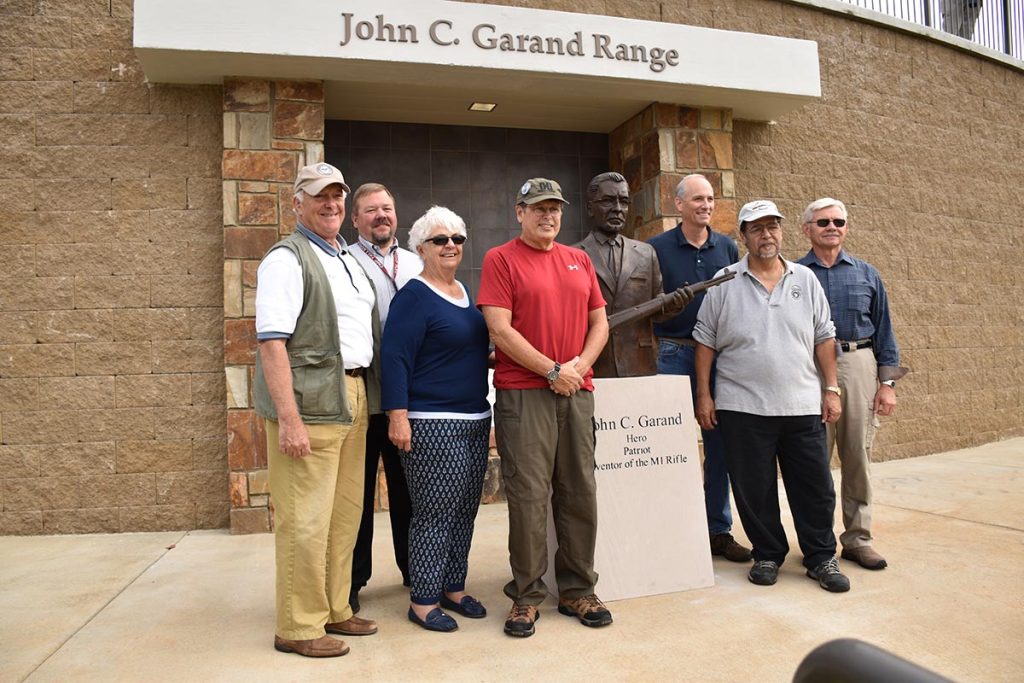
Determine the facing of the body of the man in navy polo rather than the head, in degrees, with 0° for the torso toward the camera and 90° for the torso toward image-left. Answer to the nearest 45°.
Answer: approximately 315°

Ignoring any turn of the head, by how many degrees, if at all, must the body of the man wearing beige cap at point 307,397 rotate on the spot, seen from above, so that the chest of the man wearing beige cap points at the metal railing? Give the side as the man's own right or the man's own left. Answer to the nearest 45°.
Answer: approximately 90° to the man's own left

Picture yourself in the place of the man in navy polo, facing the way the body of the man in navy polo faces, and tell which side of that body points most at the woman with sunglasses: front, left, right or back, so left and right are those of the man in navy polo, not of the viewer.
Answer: right

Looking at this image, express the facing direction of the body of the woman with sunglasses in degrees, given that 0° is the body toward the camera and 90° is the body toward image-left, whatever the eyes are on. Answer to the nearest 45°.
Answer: approximately 315°

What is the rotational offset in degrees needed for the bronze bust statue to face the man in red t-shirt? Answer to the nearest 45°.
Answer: approximately 45° to its right

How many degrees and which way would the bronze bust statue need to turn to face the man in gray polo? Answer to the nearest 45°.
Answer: approximately 90° to its left

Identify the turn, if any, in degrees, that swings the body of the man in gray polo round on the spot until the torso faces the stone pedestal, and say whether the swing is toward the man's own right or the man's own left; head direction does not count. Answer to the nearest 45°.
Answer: approximately 45° to the man's own right

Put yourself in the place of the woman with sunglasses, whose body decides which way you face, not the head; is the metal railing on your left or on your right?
on your left

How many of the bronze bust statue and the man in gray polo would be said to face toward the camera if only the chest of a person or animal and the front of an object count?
2

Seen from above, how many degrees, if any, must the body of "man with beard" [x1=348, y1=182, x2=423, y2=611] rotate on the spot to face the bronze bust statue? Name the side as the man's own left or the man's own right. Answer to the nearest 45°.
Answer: approximately 45° to the man's own left
